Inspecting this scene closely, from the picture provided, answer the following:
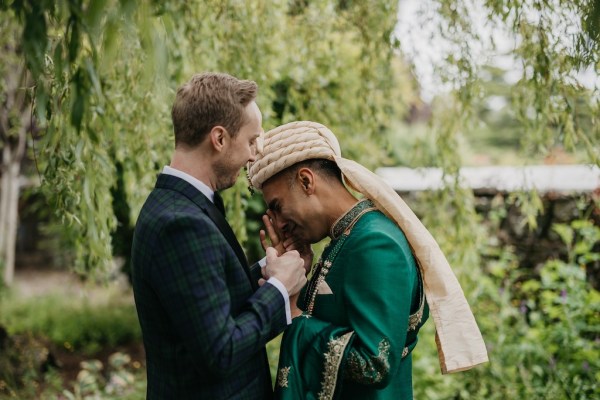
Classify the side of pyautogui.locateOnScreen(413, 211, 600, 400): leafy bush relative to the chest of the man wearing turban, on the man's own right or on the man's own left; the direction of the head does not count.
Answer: on the man's own right

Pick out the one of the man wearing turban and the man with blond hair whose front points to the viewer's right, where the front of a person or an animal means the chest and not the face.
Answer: the man with blond hair

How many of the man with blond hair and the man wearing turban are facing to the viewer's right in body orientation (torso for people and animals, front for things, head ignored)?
1

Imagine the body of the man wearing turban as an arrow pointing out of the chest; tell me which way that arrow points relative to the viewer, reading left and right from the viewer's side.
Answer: facing to the left of the viewer

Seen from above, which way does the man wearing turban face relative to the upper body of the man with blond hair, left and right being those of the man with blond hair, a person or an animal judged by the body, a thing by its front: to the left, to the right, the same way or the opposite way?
the opposite way

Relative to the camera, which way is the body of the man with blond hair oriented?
to the viewer's right
